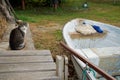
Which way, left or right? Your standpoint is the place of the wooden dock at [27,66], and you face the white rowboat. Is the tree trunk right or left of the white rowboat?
left

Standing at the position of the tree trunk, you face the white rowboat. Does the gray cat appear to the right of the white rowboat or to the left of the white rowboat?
right

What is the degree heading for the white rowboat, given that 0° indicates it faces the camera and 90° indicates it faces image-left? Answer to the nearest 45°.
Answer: approximately 135°

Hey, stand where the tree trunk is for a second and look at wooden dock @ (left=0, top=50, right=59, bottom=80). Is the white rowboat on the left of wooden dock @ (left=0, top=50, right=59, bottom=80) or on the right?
left

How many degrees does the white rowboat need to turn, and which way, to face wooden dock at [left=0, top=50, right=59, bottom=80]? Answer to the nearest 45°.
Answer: approximately 90° to its left

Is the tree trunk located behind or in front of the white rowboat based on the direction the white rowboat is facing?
in front
